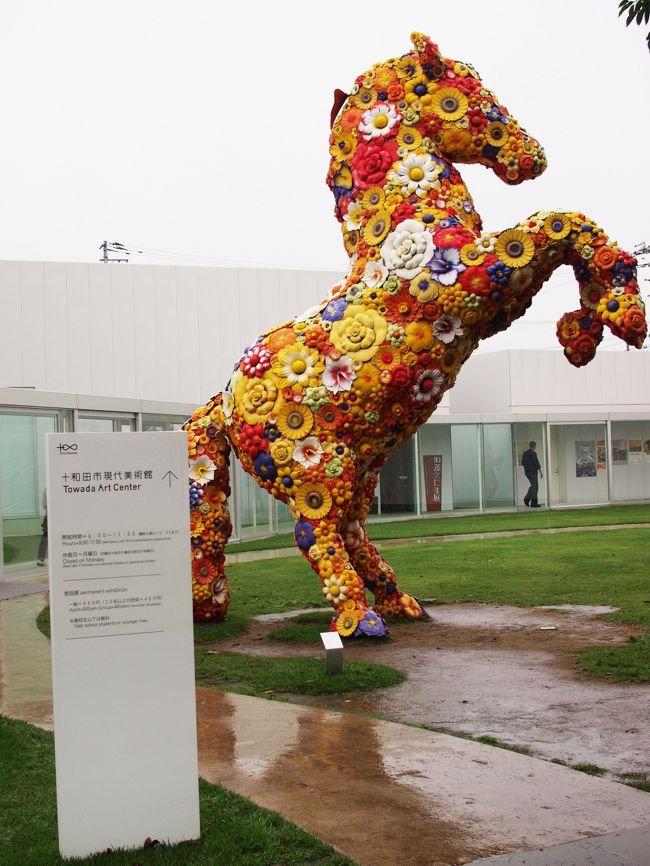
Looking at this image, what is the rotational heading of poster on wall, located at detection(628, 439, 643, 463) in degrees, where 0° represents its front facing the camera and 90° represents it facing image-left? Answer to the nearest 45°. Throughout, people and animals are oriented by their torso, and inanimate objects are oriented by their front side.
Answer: approximately 0°

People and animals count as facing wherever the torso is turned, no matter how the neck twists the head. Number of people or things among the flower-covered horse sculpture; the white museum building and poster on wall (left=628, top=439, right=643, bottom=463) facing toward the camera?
2

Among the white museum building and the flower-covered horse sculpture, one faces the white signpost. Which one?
the white museum building

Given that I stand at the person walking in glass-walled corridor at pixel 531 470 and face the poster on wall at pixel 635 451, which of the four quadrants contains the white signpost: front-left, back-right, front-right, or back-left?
back-right

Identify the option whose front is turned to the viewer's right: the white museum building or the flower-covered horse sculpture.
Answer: the flower-covered horse sculpture

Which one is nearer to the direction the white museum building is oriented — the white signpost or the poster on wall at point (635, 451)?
the white signpost

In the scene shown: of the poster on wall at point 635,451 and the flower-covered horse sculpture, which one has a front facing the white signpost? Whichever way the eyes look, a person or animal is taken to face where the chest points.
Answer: the poster on wall

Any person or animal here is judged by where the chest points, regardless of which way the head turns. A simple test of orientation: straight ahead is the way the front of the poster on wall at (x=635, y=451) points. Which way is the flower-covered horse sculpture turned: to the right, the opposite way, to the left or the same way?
to the left

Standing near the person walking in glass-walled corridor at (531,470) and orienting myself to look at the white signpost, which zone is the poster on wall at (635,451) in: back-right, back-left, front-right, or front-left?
back-left

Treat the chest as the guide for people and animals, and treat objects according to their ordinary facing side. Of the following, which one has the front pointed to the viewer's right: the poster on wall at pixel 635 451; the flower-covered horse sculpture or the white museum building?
the flower-covered horse sculpture

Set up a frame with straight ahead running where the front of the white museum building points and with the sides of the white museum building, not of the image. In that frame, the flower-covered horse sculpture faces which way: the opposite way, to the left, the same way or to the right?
to the left

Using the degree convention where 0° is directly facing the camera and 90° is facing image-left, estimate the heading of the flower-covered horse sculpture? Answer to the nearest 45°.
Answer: approximately 270°

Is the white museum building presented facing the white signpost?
yes
